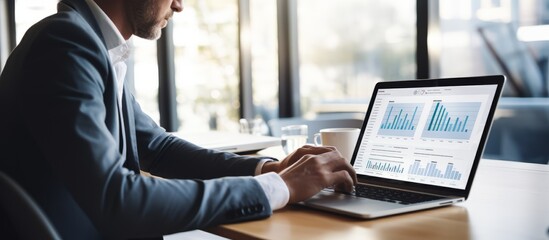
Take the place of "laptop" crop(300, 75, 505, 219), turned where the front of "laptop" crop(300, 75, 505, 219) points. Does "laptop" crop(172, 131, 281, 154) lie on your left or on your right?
on your right

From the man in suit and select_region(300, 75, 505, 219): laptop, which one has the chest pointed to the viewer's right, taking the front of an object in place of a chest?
the man in suit

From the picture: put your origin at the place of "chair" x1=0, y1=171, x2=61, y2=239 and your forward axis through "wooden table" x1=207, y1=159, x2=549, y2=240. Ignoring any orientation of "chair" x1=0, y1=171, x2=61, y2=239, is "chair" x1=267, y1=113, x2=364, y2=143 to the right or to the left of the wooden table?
left

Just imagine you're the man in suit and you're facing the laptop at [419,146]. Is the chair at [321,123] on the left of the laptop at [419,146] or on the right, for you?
left

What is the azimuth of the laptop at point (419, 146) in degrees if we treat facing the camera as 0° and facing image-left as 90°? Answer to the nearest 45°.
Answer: approximately 45°

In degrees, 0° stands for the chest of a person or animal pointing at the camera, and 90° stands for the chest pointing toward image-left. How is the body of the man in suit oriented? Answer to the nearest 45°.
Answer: approximately 270°

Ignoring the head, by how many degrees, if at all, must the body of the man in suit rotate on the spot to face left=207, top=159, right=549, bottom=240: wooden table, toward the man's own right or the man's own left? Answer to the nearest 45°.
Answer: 0° — they already face it

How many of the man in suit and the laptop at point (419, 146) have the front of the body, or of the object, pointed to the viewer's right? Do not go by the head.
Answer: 1

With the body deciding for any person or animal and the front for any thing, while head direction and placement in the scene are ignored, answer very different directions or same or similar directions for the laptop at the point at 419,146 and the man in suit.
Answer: very different directions

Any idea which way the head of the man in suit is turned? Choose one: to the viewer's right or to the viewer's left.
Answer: to the viewer's right
